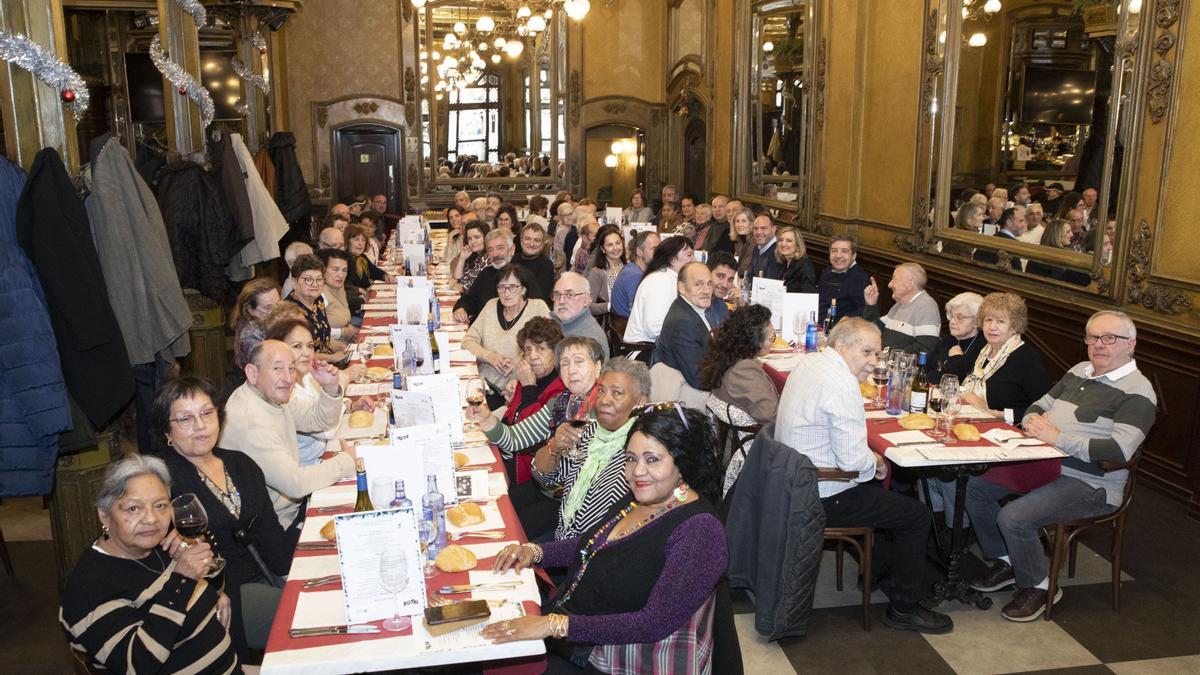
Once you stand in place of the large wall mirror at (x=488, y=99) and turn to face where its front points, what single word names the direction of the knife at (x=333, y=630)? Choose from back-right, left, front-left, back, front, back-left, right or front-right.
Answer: front

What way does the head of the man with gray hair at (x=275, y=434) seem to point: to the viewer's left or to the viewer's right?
to the viewer's right

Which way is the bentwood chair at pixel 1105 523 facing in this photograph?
to the viewer's left

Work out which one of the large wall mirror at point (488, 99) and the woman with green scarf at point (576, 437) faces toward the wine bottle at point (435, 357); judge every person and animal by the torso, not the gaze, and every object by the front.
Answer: the large wall mirror

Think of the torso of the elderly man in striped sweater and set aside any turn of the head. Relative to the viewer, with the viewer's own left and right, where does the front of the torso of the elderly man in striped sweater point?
facing the viewer and to the left of the viewer

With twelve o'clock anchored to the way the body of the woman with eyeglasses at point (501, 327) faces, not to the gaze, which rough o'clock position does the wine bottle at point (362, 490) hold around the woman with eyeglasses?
The wine bottle is roughly at 11 o'clock from the woman with eyeglasses.

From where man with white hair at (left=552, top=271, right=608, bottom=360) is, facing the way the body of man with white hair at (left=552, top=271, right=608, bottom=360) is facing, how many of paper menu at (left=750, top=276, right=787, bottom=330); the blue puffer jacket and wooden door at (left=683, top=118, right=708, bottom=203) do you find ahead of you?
1

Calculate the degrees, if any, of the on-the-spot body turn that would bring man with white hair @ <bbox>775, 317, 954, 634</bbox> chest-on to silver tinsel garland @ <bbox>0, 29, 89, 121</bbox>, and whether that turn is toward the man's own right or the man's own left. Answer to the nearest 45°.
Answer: approximately 180°

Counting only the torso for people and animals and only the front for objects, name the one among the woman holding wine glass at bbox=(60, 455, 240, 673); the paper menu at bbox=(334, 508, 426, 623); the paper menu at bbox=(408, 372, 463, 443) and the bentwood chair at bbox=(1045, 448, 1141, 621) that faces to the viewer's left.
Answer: the bentwood chair

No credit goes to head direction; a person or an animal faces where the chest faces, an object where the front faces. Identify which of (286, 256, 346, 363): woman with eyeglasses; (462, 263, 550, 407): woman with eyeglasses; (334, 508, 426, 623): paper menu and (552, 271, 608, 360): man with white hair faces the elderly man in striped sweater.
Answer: (286, 256, 346, 363): woman with eyeglasses

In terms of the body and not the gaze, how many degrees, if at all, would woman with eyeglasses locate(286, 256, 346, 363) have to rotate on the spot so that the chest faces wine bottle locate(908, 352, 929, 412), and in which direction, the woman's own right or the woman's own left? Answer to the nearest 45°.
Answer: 0° — they already face it

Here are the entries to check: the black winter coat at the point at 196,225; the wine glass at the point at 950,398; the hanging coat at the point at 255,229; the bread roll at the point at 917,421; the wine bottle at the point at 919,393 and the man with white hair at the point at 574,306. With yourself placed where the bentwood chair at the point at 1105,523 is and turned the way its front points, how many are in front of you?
6

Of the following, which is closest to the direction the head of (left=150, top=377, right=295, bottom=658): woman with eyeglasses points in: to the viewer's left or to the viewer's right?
to the viewer's right

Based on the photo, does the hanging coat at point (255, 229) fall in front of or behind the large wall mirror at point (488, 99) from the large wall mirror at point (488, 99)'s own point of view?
in front

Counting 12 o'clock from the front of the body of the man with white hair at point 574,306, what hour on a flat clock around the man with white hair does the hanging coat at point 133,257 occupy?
The hanging coat is roughly at 1 o'clock from the man with white hair.

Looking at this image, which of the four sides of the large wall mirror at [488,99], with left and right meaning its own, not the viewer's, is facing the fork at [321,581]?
front
